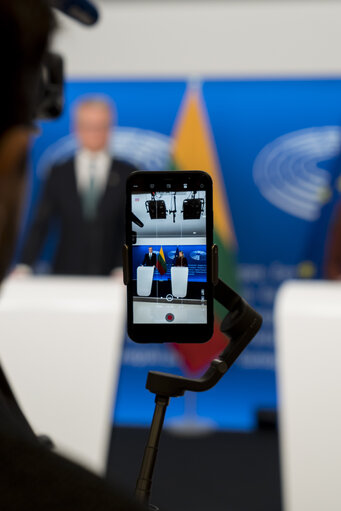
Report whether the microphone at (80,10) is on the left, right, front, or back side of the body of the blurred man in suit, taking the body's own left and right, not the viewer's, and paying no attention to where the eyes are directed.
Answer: front

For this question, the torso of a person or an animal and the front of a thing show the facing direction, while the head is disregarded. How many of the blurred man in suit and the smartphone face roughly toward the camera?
2

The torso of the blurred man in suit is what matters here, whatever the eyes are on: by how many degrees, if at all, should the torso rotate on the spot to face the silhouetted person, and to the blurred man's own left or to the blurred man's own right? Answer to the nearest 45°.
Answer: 0° — they already face them

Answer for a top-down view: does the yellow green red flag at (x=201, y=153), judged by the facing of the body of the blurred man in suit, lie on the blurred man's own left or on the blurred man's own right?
on the blurred man's own left

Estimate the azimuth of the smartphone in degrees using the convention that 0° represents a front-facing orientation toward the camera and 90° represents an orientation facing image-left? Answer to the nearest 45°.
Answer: approximately 0°

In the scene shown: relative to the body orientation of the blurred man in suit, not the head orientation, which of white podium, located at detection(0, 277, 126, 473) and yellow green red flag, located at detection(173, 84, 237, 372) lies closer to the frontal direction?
the white podium

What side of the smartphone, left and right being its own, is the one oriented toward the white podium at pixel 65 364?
back

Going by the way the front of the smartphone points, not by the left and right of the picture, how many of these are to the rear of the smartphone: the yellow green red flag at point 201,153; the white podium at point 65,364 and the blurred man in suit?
3

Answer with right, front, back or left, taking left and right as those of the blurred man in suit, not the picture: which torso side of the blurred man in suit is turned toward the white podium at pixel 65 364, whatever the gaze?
front

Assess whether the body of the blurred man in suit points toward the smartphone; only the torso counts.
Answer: yes
